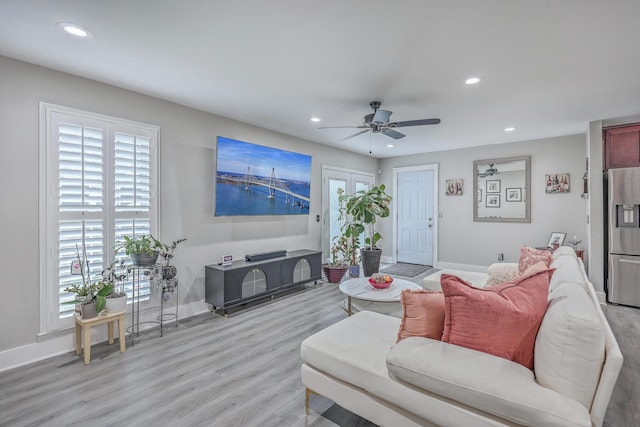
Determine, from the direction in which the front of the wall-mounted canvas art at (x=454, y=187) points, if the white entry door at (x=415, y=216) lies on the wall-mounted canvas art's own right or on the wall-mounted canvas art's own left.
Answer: on the wall-mounted canvas art's own right

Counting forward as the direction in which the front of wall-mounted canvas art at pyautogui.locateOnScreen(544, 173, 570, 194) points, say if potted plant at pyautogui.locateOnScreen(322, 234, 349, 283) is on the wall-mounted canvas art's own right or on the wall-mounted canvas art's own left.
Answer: on the wall-mounted canvas art's own right

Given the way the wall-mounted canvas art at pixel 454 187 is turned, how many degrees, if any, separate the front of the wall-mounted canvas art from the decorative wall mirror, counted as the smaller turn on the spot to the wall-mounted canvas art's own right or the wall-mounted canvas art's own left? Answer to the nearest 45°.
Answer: approximately 90° to the wall-mounted canvas art's own left

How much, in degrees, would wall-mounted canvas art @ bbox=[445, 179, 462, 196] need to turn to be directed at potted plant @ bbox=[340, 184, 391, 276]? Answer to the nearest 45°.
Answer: approximately 45° to its right

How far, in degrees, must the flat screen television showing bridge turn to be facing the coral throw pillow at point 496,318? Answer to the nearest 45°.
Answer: approximately 45° to its right

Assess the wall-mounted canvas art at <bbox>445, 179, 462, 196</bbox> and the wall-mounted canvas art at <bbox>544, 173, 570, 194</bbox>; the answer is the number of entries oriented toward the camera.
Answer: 2

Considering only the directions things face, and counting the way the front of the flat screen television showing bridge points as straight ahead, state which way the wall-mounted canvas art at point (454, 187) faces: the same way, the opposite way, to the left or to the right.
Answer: to the right

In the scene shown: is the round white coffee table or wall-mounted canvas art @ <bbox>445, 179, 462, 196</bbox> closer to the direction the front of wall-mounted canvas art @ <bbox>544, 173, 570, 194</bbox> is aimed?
the round white coffee table

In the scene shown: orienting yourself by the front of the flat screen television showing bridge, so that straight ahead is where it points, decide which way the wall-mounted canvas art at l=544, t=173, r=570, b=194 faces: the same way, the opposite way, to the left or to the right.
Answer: to the right

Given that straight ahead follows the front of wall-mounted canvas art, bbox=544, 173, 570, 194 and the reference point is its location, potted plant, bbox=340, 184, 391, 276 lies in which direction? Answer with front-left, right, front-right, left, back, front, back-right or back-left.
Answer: front-right

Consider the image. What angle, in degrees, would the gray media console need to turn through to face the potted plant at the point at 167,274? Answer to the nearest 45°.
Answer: approximately 90° to its right

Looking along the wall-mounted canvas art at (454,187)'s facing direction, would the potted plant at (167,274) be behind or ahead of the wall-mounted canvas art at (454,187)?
ahead

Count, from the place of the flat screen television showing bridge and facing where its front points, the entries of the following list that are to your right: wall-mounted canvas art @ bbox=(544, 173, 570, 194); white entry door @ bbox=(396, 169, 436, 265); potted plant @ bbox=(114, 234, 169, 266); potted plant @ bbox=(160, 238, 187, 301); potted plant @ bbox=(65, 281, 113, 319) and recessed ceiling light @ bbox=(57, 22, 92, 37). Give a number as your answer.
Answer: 4

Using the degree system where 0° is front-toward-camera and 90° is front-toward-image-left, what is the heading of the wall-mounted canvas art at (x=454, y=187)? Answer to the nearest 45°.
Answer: approximately 0°

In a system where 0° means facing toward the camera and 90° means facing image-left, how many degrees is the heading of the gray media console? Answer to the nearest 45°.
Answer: approximately 315°

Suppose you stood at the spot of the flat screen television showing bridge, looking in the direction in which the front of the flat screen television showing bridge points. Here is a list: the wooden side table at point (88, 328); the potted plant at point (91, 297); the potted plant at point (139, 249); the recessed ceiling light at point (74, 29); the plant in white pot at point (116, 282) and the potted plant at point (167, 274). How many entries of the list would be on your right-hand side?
6
